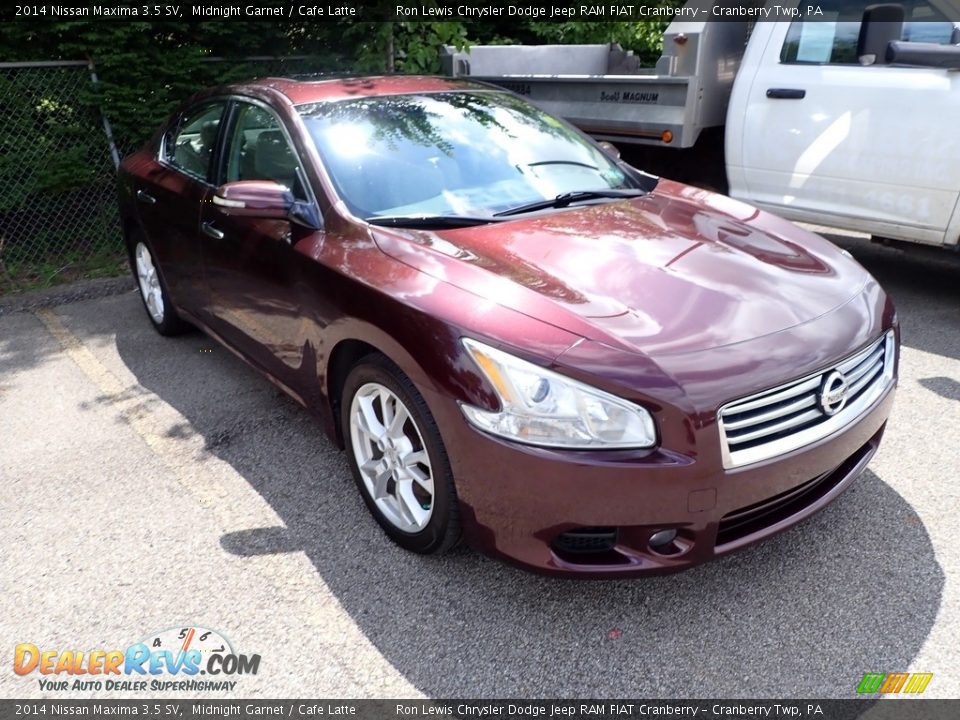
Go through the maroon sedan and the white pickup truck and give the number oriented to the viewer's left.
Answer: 0

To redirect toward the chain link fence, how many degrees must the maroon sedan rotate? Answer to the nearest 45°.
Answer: approximately 180°

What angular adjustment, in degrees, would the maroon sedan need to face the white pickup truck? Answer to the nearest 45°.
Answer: approximately 90° to its left

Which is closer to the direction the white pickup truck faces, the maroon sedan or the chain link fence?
the maroon sedan

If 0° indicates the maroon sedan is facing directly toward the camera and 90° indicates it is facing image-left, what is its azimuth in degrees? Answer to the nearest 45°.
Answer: approximately 315°

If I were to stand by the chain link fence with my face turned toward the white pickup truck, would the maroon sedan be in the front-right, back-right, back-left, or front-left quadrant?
front-right

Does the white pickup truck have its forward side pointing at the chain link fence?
no

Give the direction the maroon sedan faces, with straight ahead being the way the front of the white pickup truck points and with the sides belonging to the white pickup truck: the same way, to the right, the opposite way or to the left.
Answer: the same way

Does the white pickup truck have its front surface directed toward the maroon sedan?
no
